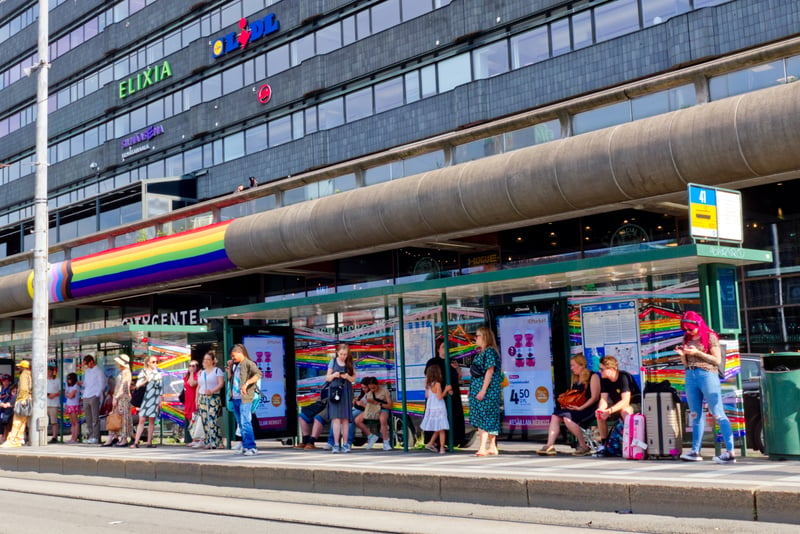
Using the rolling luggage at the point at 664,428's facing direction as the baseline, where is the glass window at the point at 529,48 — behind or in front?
behind

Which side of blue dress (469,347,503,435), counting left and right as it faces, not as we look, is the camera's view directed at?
left

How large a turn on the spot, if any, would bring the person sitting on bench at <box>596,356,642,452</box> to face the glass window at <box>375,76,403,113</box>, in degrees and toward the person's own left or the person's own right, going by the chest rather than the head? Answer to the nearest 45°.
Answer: approximately 90° to the person's own right

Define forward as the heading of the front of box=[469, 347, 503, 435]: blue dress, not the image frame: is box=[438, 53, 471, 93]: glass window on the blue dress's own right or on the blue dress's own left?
on the blue dress's own right

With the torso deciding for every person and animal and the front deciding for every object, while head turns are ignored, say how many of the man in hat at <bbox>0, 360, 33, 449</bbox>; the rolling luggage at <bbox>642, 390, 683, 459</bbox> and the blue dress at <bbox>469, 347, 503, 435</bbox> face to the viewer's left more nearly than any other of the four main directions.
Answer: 2

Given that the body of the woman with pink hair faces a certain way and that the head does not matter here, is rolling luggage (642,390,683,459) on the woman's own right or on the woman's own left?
on the woman's own right

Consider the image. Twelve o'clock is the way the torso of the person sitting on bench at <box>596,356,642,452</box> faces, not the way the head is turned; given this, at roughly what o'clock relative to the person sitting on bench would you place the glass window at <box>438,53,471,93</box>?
The glass window is roughly at 4 o'clock from the person sitting on bench.

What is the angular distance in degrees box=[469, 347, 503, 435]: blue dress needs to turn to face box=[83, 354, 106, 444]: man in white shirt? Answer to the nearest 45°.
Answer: approximately 45° to its right

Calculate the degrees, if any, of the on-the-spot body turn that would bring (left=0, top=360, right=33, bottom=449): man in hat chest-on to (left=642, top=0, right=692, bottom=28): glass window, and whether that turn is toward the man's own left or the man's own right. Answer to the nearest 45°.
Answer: approximately 180°

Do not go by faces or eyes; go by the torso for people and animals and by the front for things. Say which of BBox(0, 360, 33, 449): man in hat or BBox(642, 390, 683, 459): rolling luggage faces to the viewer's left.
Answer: the man in hat

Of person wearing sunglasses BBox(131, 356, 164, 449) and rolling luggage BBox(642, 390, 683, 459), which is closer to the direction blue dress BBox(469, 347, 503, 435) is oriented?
the person wearing sunglasses

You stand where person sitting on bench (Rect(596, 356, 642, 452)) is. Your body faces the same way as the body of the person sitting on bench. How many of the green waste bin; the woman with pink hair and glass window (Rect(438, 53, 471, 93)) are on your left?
2

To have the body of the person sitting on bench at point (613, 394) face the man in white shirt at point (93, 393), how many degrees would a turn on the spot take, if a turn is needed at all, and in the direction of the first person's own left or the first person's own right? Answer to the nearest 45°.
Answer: approximately 90° to the first person's own right

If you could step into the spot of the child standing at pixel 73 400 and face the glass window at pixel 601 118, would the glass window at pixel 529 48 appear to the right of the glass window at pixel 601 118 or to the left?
left
